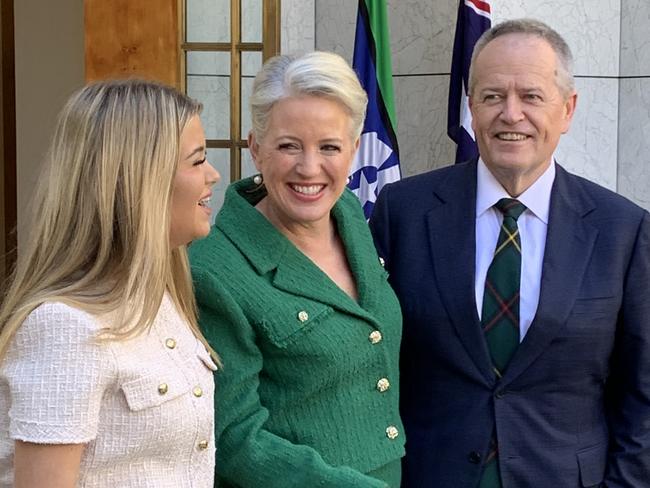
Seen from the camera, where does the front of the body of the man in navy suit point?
toward the camera

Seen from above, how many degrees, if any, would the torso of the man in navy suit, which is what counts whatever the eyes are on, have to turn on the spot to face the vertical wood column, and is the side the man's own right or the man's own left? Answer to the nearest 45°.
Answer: approximately 135° to the man's own right

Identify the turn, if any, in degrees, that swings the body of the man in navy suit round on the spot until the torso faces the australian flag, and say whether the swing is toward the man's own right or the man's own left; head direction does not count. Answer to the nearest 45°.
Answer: approximately 180°

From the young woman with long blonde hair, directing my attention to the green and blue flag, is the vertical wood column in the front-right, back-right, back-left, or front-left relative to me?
front-left

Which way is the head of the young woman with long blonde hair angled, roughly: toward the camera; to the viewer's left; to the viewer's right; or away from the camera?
to the viewer's right

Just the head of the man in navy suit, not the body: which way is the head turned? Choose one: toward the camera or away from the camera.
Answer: toward the camera

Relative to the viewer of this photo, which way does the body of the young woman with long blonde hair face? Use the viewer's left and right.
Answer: facing the viewer and to the right of the viewer

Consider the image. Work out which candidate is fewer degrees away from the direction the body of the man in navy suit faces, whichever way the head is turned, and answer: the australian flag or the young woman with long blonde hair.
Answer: the young woman with long blonde hair

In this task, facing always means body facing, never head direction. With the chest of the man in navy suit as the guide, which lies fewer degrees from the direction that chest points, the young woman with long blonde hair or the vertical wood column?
the young woman with long blonde hair

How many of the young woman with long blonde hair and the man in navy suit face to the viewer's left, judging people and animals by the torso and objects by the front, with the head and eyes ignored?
0

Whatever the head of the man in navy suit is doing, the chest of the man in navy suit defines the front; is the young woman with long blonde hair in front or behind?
in front
